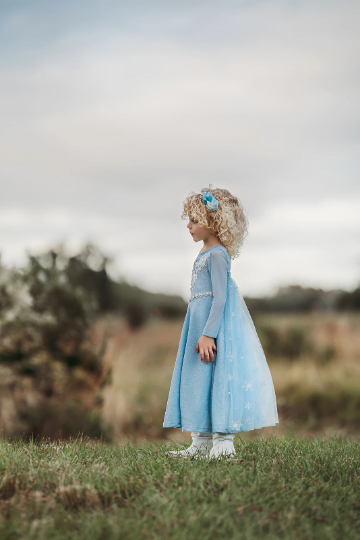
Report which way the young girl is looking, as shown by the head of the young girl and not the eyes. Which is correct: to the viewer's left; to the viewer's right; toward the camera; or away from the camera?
to the viewer's left

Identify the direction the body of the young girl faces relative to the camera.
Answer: to the viewer's left
